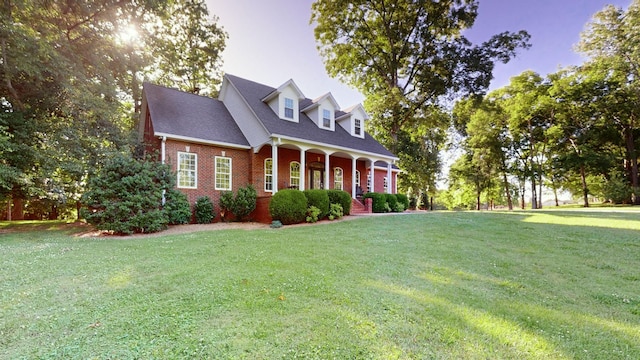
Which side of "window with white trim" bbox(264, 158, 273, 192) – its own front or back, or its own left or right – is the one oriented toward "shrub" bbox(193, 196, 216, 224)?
right

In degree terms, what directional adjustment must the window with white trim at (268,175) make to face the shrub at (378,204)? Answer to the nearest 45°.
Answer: approximately 45° to its left

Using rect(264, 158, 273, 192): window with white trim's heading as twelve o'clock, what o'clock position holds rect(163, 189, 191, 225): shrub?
The shrub is roughly at 3 o'clock from the window with white trim.

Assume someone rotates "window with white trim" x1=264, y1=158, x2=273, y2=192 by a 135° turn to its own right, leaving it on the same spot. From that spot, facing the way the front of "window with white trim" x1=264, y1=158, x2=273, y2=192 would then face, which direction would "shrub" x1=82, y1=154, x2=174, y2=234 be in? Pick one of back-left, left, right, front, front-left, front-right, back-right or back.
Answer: front-left

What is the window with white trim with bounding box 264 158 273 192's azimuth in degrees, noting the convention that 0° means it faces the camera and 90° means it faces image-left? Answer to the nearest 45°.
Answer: approximately 315°

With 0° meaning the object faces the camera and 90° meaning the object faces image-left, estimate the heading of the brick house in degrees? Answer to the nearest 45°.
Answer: approximately 315°

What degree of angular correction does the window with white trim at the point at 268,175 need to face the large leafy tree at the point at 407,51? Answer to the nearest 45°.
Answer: approximately 90° to its left

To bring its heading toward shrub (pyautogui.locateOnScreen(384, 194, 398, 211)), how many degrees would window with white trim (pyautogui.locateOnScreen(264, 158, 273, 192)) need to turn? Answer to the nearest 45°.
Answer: approximately 45° to its left

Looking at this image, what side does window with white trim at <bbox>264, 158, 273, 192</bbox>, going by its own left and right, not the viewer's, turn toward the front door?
left
